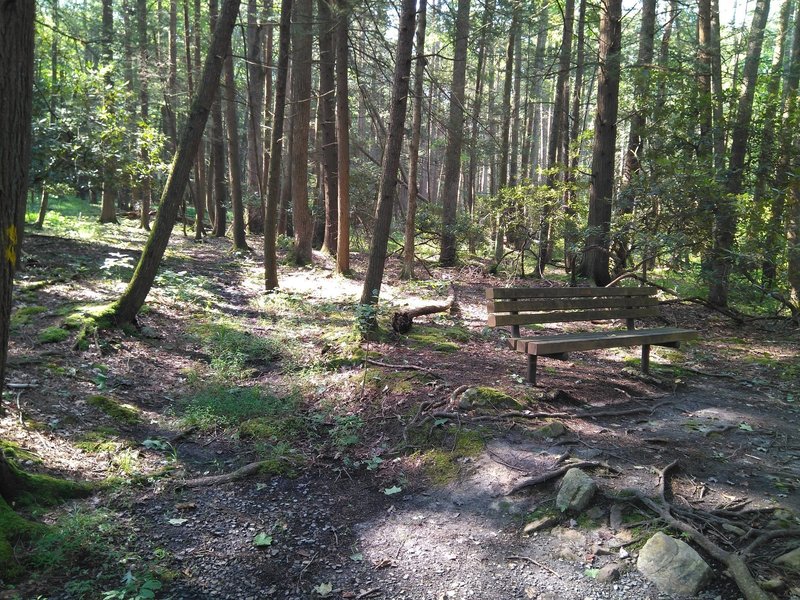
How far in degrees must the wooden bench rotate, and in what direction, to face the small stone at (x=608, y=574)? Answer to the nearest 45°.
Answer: approximately 45° to its right

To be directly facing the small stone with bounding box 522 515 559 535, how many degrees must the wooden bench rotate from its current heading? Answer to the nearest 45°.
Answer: approximately 45° to its right

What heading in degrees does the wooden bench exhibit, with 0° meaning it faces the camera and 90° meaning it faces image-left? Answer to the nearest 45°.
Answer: approximately 315°

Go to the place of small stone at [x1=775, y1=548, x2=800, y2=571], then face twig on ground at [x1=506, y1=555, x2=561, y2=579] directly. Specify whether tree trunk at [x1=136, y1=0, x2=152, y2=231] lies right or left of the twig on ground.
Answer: right

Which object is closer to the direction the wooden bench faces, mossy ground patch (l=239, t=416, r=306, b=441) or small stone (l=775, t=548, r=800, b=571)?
the small stone

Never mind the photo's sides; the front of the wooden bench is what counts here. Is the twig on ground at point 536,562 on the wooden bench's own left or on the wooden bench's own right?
on the wooden bench's own right

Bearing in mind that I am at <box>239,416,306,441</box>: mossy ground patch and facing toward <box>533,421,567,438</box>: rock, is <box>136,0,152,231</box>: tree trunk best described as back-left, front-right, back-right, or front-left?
back-left

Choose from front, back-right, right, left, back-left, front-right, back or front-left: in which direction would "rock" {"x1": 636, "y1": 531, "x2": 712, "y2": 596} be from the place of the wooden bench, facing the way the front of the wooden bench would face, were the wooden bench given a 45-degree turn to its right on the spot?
front

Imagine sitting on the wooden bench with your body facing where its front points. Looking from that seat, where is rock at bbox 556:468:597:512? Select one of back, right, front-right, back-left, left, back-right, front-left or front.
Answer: front-right

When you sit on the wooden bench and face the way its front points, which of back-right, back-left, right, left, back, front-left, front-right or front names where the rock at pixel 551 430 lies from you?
front-right

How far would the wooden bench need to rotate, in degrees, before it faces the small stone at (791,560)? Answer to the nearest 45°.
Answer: approximately 45° to its right

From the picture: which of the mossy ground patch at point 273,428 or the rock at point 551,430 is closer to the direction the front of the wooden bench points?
the rock

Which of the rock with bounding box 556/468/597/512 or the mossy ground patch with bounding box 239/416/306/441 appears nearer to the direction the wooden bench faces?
the rock

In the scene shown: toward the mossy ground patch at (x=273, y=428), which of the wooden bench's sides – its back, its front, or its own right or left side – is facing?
right

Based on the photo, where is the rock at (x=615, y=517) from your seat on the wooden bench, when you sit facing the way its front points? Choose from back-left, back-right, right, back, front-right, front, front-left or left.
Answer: front-right

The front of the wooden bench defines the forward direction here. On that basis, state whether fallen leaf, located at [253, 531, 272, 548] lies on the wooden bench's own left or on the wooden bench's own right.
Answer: on the wooden bench's own right
